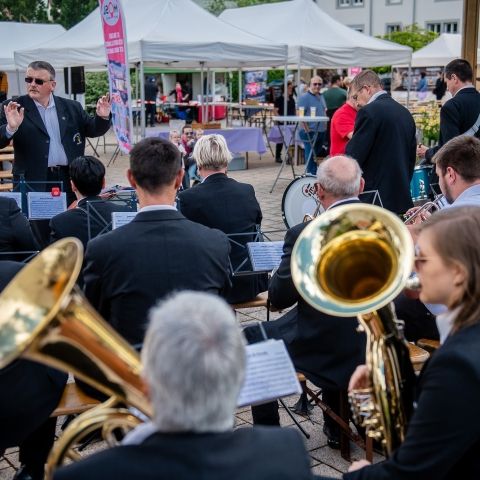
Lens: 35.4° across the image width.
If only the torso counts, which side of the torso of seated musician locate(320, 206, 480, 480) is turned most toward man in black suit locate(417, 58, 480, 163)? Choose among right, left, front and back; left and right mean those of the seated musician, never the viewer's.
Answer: right

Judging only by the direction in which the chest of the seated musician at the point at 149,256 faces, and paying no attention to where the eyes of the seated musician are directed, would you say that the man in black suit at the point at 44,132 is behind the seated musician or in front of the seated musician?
in front

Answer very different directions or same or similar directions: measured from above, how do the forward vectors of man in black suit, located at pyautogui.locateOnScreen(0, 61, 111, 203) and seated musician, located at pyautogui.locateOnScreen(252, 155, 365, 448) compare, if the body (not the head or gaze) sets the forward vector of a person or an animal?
very different directions

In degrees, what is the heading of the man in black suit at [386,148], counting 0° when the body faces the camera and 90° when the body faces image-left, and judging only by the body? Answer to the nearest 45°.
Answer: approximately 135°

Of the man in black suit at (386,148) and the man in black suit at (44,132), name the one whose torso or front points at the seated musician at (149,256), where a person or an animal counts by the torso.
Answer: the man in black suit at (44,132)

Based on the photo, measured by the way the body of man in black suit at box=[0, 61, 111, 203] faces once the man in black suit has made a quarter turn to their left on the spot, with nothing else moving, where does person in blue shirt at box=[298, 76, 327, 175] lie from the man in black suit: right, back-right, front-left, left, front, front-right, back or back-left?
front-left

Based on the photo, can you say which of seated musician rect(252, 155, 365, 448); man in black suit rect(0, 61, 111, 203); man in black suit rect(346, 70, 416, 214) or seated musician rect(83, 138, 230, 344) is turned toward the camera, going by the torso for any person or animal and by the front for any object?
man in black suit rect(0, 61, 111, 203)

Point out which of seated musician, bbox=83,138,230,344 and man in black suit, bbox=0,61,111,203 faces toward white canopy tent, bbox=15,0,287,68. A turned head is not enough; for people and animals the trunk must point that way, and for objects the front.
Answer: the seated musician

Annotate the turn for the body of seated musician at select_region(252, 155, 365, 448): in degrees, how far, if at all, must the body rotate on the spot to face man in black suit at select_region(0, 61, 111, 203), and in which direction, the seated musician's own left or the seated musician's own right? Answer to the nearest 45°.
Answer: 0° — they already face them

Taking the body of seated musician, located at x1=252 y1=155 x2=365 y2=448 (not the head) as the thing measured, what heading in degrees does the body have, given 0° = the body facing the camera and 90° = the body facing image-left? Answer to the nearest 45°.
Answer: approximately 135°

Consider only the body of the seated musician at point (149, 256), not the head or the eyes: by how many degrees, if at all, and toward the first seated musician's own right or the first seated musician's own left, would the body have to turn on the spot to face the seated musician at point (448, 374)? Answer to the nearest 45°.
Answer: approximately 135° to the first seated musician's own right

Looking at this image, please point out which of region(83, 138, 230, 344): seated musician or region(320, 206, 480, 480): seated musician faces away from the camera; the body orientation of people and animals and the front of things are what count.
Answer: region(83, 138, 230, 344): seated musician

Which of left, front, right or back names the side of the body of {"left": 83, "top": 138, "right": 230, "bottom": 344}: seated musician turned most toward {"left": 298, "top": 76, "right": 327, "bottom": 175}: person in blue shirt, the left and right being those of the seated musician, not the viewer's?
front

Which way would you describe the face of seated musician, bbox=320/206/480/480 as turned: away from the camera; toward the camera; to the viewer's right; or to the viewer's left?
to the viewer's left

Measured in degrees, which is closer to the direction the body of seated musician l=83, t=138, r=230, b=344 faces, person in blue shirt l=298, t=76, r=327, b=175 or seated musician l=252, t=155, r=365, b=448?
the person in blue shirt

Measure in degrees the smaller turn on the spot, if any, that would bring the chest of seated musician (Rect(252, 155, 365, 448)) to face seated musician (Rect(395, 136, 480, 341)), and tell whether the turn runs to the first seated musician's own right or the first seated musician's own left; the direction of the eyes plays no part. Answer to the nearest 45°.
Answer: approximately 90° to the first seated musician's own right

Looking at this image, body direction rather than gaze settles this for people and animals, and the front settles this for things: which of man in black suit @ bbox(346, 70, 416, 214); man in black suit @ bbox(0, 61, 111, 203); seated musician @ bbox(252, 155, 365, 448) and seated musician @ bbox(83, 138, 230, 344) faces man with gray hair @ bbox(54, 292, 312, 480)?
man in black suit @ bbox(0, 61, 111, 203)

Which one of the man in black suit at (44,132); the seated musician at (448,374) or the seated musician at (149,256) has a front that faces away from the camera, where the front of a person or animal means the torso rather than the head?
the seated musician at (149,256)
